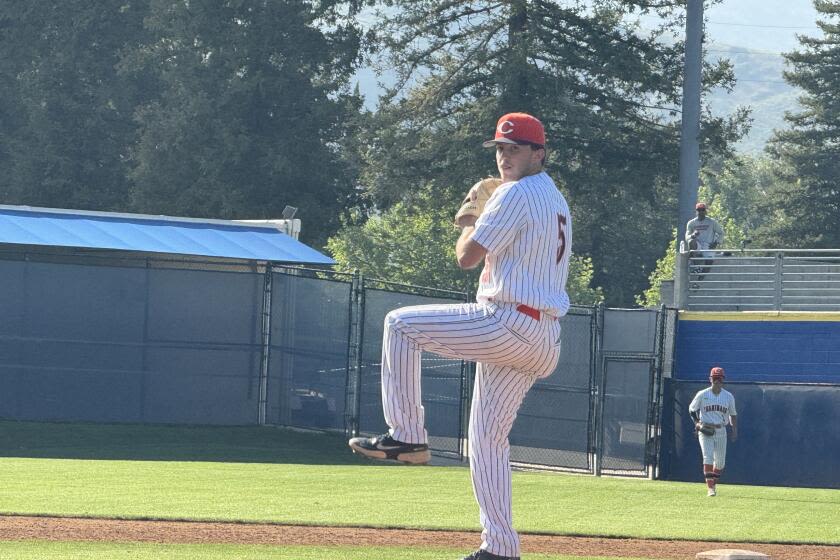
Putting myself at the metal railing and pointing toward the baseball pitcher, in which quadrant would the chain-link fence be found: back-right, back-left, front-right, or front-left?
front-right

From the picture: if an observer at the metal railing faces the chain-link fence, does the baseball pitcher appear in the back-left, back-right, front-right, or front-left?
front-left

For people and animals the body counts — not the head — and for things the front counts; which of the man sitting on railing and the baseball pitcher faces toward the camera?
the man sitting on railing

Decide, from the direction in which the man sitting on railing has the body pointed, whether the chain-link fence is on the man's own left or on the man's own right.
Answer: on the man's own right

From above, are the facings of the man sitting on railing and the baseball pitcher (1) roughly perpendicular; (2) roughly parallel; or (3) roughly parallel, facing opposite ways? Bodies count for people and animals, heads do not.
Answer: roughly perpendicular

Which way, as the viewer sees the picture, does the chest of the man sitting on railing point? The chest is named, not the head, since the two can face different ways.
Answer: toward the camera

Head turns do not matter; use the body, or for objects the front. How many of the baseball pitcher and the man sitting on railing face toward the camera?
1

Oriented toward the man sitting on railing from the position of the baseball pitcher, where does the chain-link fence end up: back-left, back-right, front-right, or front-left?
front-left

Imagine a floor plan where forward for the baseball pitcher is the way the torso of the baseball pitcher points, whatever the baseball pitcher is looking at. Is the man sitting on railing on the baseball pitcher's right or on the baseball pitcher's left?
on the baseball pitcher's right

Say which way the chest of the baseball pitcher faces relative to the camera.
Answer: to the viewer's left

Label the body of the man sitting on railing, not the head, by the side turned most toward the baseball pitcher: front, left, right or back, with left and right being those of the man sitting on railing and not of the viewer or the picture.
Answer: front

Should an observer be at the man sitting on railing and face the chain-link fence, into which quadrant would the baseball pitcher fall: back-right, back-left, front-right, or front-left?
front-left
